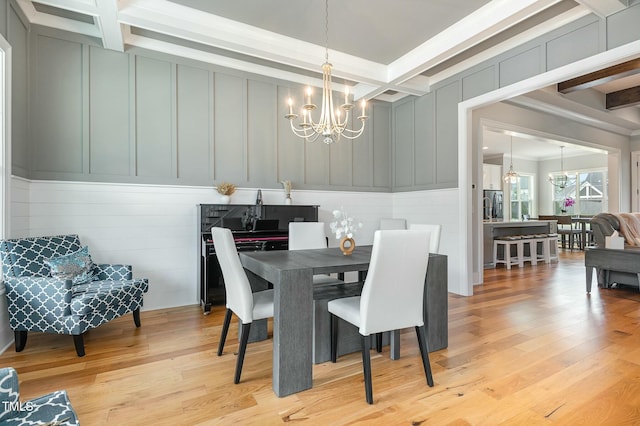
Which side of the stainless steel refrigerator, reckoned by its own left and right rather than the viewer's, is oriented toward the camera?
front

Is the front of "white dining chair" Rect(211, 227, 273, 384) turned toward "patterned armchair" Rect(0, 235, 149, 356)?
no

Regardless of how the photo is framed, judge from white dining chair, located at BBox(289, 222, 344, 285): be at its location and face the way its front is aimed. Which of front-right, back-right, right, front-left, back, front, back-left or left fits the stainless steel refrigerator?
left

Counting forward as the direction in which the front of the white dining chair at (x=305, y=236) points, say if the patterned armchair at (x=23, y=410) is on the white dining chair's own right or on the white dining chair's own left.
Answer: on the white dining chair's own right

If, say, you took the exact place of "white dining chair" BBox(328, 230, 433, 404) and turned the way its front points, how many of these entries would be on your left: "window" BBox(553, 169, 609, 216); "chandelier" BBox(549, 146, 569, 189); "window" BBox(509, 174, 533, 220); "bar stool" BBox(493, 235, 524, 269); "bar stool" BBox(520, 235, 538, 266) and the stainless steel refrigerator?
0

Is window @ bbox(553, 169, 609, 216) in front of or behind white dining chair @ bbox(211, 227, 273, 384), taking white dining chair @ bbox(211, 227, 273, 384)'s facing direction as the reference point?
in front

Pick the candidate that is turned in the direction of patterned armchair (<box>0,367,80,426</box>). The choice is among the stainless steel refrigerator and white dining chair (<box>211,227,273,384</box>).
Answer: the stainless steel refrigerator

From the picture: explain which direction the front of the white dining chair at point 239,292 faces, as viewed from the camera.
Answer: facing away from the viewer and to the right of the viewer

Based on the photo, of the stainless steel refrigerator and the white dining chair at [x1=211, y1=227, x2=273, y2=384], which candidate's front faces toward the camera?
the stainless steel refrigerator

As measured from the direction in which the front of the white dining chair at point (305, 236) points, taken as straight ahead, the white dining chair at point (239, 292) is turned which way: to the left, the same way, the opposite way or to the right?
to the left

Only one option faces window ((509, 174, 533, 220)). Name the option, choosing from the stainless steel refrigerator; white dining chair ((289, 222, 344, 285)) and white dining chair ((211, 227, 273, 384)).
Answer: white dining chair ((211, 227, 273, 384))

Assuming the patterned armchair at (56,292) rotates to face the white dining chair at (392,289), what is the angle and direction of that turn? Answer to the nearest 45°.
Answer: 0° — it already faces it

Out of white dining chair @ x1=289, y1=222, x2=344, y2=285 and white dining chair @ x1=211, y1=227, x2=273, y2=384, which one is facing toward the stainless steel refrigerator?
white dining chair @ x1=211, y1=227, x2=273, y2=384

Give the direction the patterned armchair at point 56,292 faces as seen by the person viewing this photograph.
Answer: facing the viewer and to the right of the viewer

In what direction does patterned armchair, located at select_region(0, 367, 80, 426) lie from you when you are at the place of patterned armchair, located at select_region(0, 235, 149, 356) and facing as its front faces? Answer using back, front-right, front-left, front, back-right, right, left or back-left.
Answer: front-right

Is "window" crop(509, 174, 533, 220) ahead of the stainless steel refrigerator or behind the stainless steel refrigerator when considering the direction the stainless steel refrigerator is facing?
behind

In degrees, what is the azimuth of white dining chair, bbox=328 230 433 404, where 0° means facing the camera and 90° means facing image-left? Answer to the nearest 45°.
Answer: approximately 135°

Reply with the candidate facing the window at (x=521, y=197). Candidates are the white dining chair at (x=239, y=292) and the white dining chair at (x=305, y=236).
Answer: the white dining chair at (x=239, y=292)
